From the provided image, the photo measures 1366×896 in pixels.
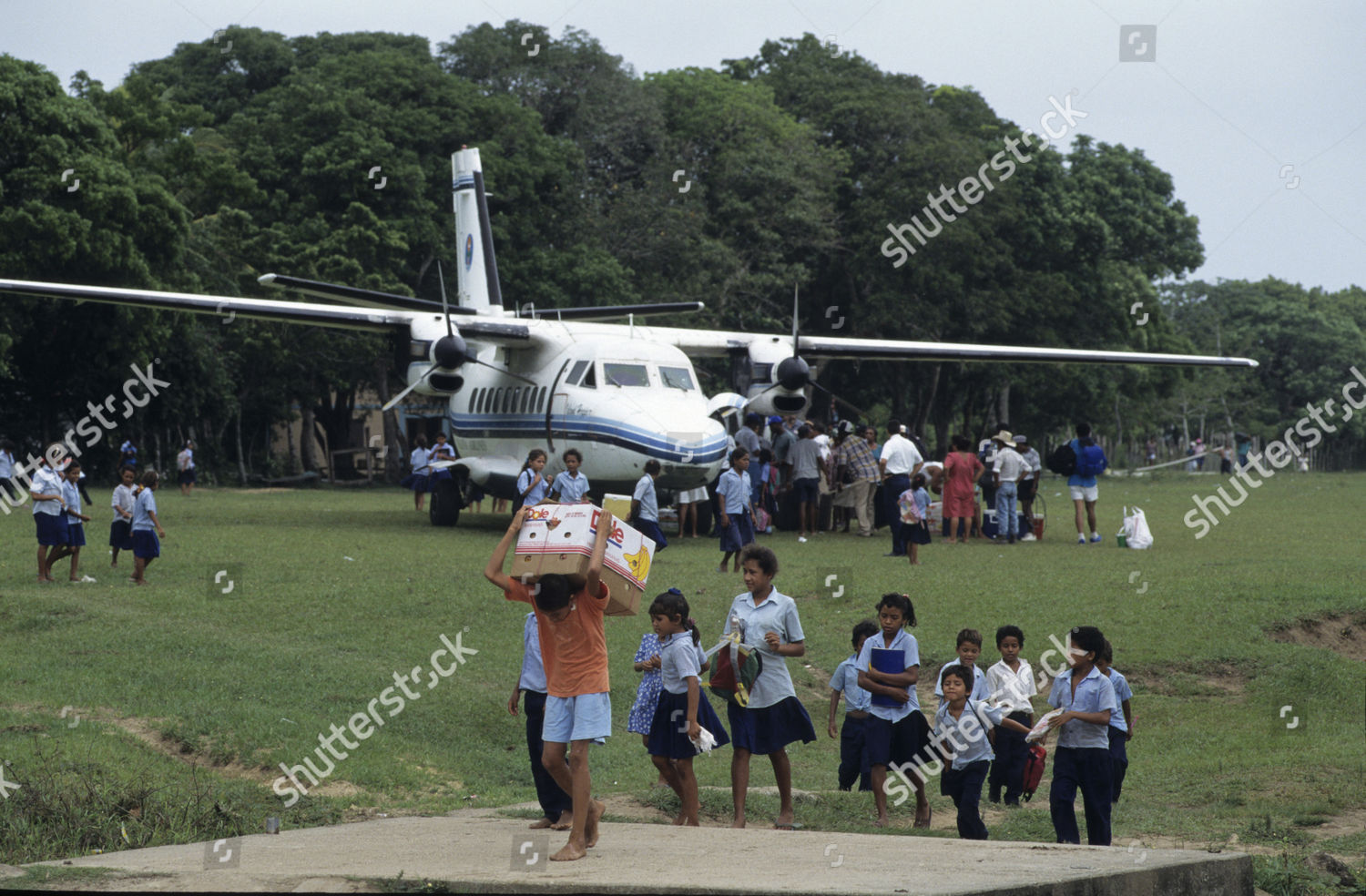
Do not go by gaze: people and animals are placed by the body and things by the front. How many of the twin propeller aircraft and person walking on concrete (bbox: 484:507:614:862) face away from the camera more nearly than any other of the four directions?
0

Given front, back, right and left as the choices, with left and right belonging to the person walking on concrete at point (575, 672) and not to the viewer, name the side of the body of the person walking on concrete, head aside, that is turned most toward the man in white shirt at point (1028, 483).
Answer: back

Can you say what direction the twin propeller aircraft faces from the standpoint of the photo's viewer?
facing the viewer and to the right of the viewer

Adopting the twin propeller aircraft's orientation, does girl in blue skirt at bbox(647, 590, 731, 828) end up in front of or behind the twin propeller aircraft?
in front

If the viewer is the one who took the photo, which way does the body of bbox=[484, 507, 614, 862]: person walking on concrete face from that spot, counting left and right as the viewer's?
facing the viewer and to the left of the viewer

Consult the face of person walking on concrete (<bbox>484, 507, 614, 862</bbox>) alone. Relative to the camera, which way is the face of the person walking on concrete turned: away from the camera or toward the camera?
toward the camera

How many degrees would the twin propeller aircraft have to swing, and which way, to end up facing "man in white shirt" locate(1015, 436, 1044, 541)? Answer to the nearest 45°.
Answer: approximately 45° to its left
